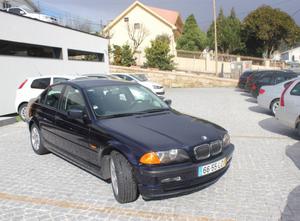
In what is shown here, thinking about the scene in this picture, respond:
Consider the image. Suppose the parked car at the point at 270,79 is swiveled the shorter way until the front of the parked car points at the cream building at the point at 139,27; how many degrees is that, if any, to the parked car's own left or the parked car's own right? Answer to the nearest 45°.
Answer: approximately 135° to the parked car's own left

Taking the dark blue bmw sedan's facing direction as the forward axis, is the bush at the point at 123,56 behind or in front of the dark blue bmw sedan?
behind

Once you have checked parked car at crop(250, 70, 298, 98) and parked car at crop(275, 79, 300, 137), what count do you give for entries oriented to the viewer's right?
2

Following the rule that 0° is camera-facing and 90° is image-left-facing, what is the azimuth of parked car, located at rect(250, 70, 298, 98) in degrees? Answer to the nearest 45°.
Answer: approximately 270°

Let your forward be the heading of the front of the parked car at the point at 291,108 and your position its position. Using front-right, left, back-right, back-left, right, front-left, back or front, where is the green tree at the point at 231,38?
left

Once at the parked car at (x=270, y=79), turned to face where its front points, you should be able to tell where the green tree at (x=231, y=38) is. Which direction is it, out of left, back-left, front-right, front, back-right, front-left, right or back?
left

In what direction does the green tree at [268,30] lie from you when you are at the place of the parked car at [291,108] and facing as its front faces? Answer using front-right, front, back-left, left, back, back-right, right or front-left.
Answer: left

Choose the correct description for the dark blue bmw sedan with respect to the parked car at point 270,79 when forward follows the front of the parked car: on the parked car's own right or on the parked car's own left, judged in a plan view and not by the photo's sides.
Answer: on the parked car's own right
